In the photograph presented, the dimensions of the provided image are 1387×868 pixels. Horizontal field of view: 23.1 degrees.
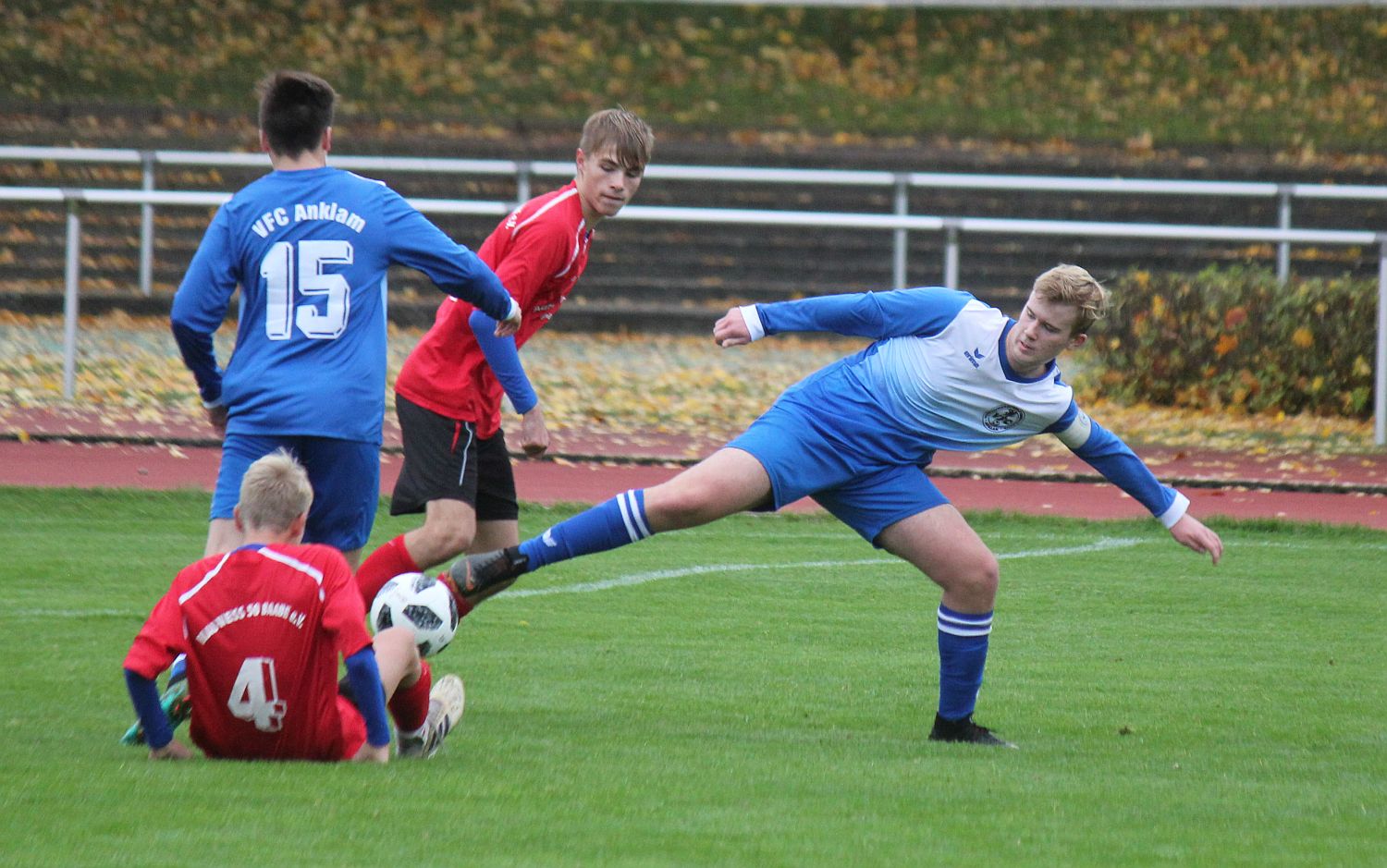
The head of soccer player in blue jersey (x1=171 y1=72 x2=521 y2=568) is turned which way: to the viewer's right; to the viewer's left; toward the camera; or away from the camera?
away from the camera

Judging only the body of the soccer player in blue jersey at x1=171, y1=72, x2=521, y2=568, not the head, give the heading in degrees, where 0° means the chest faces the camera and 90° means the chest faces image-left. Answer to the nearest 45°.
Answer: approximately 180°

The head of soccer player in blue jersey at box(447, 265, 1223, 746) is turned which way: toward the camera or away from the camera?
toward the camera

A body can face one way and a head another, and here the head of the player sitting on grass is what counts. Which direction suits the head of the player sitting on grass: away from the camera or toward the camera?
away from the camera

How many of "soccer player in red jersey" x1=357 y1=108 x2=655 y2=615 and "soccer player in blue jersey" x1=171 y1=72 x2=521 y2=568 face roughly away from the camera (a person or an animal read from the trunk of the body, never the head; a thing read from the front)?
1

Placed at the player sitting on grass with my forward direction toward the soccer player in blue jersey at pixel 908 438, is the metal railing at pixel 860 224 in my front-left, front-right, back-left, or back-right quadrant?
front-left
